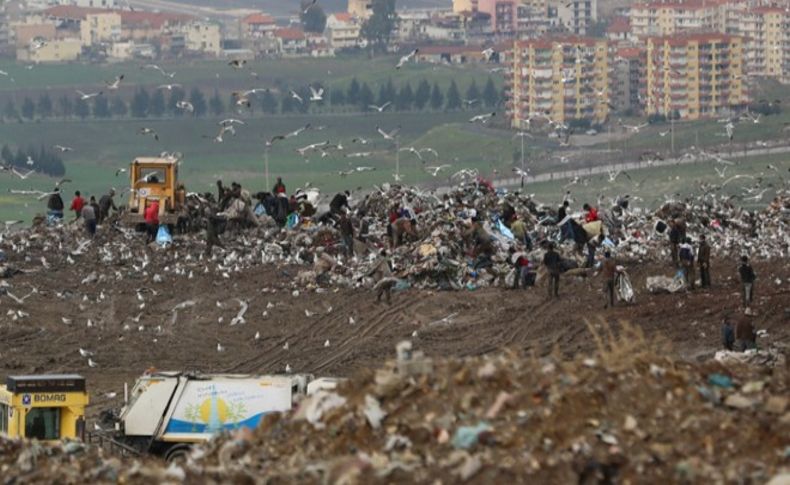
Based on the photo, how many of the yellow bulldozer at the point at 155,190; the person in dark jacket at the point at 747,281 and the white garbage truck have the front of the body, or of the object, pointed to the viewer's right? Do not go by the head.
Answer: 1

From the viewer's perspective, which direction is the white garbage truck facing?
to the viewer's right

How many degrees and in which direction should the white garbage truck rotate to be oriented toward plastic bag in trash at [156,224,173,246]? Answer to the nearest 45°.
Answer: approximately 90° to its left
